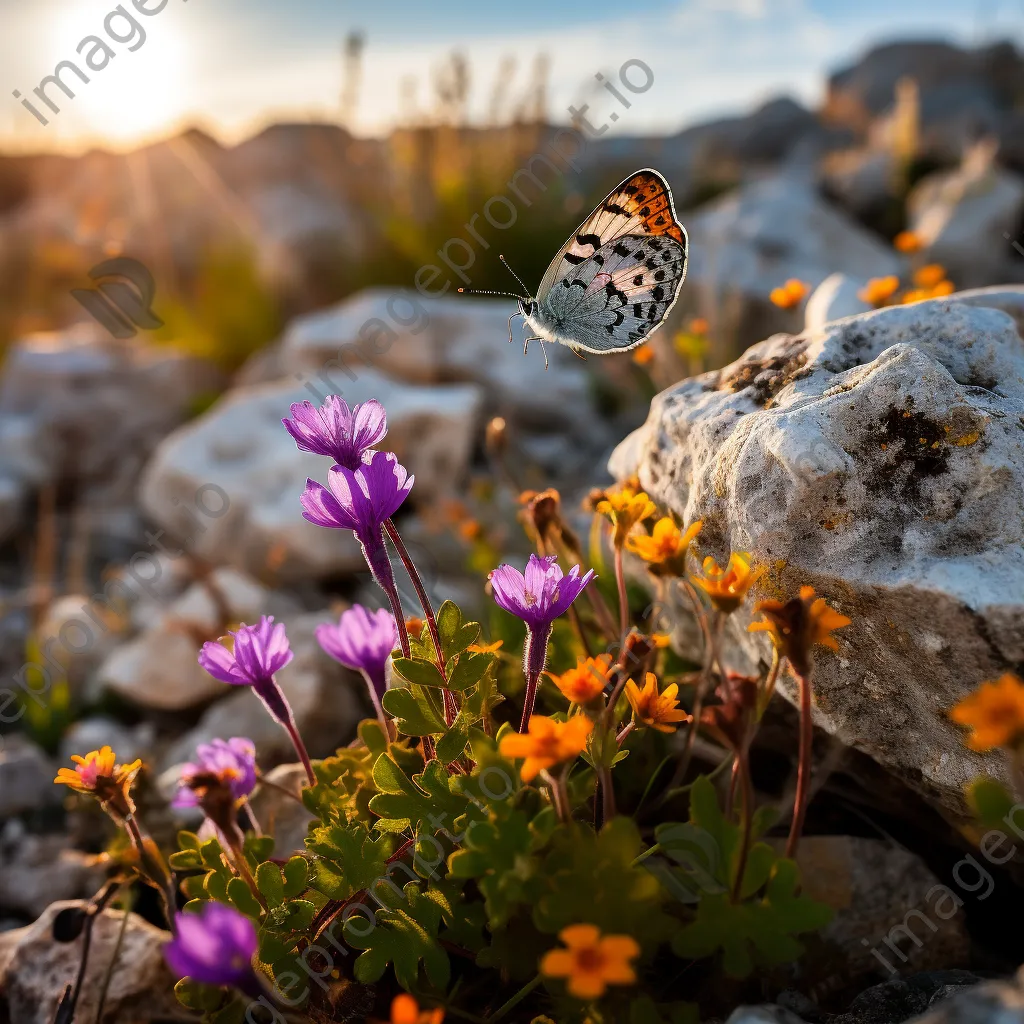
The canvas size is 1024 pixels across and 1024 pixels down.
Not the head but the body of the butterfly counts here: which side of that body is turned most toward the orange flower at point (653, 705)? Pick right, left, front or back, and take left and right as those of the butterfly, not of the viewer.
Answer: left

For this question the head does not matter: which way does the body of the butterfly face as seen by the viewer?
to the viewer's left

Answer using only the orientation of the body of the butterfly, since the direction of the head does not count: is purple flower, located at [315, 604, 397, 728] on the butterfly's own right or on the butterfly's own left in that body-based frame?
on the butterfly's own left

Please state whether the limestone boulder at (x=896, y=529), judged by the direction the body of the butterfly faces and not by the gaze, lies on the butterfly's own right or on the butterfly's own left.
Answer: on the butterfly's own left

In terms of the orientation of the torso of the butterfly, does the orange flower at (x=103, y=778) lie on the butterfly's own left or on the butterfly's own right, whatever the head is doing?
on the butterfly's own left

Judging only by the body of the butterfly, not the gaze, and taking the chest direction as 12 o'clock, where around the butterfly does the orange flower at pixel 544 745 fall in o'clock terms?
The orange flower is roughly at 9 o'clock from the butterfly.
